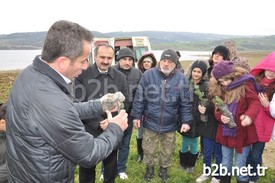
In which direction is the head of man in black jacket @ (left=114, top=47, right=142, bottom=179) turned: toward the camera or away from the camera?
toward the camera

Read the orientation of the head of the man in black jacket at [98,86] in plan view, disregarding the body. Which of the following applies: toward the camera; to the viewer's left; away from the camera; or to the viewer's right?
toward the camera

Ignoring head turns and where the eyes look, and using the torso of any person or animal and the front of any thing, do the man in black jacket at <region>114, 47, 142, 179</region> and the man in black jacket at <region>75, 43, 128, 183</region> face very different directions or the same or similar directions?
same or similar directions

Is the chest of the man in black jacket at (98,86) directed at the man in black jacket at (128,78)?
no

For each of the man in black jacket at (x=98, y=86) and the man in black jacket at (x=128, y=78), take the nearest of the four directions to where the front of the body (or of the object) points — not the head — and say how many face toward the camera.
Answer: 2

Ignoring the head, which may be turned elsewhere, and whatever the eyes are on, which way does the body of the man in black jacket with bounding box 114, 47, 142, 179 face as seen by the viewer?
toward the camera

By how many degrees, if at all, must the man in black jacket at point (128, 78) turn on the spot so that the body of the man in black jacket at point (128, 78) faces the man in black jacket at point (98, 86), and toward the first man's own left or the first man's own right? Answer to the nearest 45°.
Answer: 0° — they already face them
